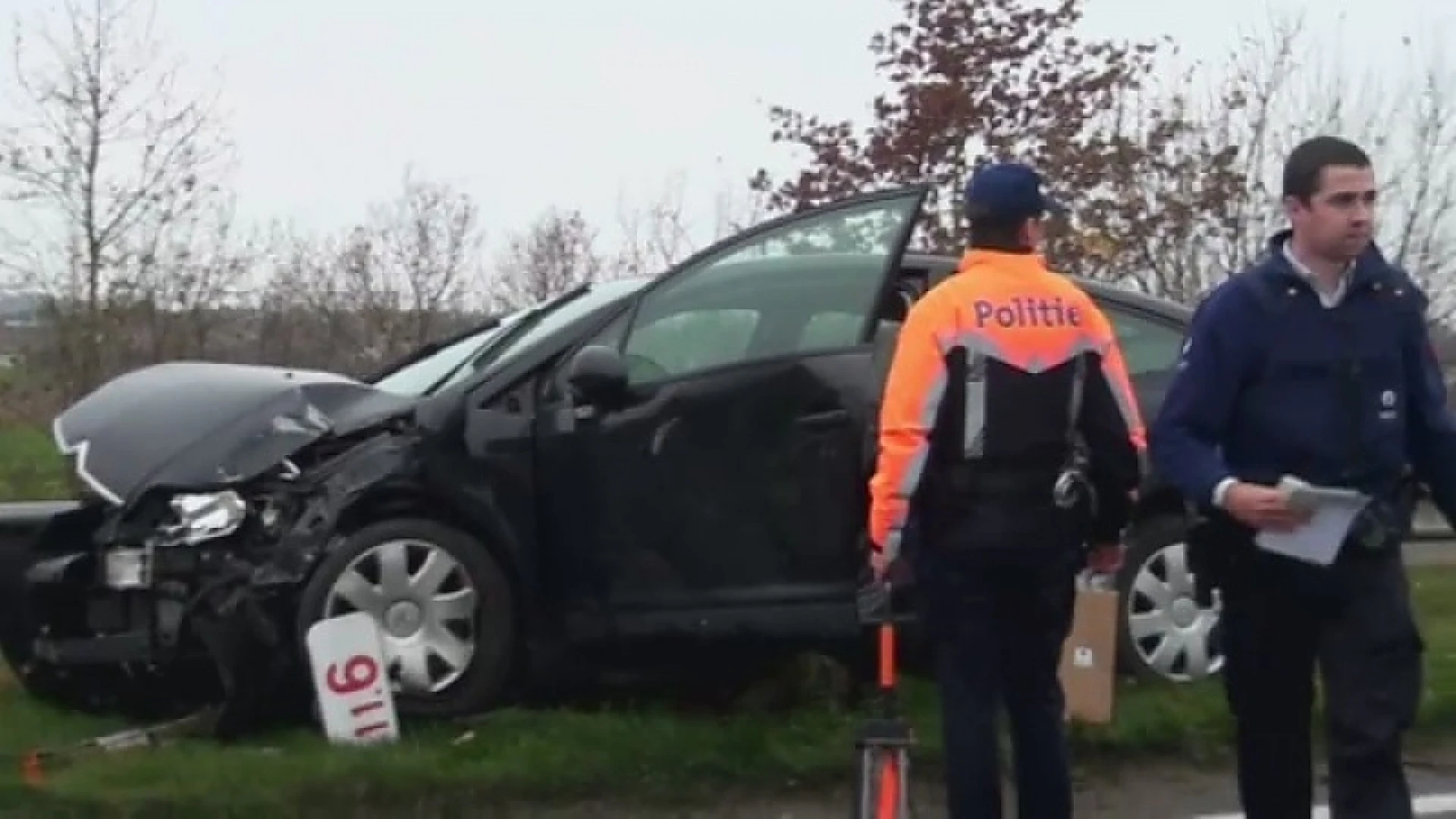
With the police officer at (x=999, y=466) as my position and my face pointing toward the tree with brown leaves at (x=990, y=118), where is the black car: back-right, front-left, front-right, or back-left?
front-left

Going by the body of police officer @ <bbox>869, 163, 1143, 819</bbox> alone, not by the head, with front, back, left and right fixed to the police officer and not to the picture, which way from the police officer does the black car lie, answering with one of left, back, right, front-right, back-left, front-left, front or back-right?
front-left

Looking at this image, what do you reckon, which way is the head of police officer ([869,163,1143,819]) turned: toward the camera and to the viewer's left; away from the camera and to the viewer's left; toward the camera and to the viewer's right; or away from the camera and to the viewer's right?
away from the camera and to the viewer's right

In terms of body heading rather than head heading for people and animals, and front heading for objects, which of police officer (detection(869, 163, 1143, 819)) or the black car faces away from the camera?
the police officer

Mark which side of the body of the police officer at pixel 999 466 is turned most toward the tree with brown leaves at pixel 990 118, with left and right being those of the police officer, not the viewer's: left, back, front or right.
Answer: front

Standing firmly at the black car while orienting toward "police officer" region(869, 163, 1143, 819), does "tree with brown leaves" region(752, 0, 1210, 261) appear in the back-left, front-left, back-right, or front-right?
back-left

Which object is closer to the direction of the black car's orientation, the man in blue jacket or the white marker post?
the white marker post

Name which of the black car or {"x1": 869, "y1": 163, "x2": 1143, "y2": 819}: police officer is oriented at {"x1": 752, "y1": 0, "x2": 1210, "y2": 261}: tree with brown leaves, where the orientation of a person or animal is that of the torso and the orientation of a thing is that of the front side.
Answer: the police officer

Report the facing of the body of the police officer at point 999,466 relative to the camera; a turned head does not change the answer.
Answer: away from the camera

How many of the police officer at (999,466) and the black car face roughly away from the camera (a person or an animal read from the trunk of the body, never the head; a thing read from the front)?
1

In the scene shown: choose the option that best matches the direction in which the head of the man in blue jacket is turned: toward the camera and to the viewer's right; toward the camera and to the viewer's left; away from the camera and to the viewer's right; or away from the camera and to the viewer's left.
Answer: toward the camera and to the viewer's right

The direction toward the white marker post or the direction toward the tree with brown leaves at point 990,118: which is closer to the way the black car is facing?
the white marker post
